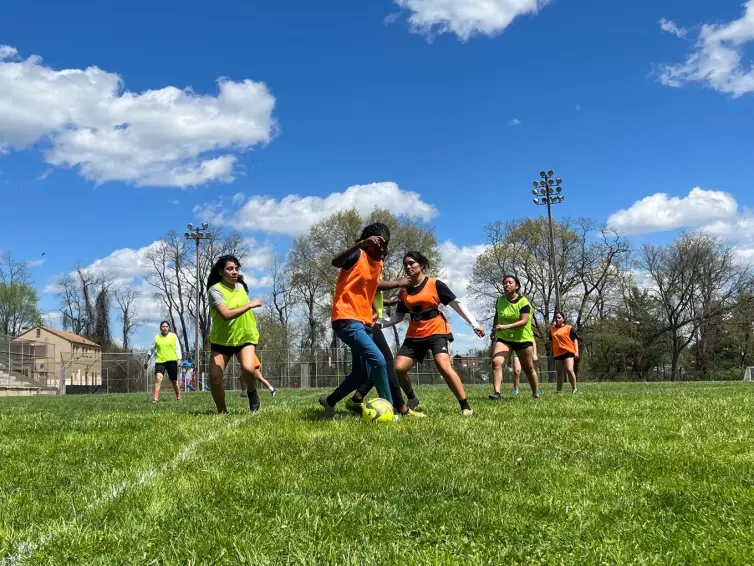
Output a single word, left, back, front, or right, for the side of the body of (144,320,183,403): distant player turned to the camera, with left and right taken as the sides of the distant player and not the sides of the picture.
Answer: front

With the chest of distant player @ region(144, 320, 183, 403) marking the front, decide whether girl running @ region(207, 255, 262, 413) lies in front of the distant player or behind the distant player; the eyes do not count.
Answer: in front

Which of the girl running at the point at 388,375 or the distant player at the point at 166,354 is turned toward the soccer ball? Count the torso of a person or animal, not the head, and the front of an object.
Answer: the distant player

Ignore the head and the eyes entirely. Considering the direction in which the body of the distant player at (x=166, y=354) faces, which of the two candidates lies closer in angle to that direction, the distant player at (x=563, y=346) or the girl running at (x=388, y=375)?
the girl running

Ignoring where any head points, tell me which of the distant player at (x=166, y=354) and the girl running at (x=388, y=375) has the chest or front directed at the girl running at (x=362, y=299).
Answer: the distant player

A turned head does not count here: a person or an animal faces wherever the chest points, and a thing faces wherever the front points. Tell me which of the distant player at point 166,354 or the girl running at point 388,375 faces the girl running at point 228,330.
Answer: the distant player

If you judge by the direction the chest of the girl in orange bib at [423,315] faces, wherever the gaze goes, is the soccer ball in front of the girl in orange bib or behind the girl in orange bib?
in front

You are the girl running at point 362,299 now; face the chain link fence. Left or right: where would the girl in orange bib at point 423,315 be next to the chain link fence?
right

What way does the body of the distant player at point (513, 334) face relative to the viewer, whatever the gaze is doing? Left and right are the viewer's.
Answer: facing the viewer and to the left of the viewer

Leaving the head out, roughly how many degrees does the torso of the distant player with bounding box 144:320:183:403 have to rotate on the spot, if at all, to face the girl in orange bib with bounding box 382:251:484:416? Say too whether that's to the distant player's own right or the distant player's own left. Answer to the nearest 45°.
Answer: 0° — they already face them

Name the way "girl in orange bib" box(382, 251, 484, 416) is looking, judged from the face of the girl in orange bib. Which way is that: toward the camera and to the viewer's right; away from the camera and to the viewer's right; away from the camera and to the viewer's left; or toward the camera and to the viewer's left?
toward the camera and to the viewer's left

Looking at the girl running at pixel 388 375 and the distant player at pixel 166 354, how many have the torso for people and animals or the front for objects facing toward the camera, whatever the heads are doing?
1

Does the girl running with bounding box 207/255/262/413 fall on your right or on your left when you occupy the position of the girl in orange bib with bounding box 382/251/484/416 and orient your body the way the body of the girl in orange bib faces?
on your right

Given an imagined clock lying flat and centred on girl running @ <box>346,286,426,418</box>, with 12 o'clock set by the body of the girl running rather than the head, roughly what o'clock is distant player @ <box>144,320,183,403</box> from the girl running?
The distant player is roughly at 8 o'clock from the girl running.

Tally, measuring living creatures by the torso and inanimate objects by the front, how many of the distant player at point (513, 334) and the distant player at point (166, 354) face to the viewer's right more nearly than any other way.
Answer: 0

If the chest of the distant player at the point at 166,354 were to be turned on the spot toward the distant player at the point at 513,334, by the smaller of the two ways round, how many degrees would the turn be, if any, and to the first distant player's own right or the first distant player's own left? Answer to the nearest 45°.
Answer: approximately 45° to the first distant player's own left

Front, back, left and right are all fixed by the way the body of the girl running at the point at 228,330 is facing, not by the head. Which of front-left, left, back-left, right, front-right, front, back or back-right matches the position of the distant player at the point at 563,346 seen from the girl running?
left
